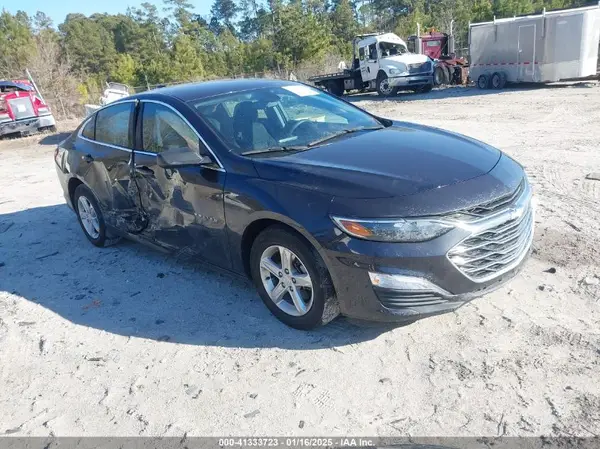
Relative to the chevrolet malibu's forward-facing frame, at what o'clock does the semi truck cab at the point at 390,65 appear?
The semi truck cab is roughly at 8 o'clock from the chevrolet malibu.

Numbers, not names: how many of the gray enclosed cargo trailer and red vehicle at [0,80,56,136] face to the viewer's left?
0

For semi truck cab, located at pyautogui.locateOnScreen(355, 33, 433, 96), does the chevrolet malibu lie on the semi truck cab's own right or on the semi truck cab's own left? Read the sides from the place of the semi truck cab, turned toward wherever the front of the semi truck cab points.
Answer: on the semi truck cab's own right

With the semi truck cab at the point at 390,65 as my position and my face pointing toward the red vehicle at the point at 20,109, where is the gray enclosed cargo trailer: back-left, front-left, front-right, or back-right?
back-left

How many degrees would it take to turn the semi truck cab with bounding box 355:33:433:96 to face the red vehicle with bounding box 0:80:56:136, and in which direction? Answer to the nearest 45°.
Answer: approximately 90° to its right

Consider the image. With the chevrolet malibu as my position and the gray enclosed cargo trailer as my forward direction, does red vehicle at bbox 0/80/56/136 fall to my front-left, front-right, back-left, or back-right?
front-left

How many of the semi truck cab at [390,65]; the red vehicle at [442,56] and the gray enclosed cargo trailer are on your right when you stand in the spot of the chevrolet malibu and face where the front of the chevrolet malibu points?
0

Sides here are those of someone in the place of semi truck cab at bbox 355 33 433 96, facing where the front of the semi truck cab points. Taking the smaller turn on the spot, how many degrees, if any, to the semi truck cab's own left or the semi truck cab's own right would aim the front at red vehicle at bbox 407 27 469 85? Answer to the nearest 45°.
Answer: approximately 90° to the semi truck cab's own left

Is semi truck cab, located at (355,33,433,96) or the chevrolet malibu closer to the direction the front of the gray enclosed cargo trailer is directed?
the chevrolet malibu

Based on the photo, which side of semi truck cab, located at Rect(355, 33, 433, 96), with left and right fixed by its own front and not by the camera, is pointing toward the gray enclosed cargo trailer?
left

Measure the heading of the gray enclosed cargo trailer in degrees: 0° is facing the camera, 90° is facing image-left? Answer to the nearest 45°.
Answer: approximately 315°

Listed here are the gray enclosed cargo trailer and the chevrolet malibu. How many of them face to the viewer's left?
0

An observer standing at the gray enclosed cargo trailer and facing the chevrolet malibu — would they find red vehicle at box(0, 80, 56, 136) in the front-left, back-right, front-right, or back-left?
front-right

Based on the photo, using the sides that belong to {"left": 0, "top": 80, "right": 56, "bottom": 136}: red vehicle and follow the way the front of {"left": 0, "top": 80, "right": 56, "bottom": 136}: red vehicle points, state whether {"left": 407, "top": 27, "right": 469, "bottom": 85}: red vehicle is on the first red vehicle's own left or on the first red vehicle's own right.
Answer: on the first red vehicle's own left

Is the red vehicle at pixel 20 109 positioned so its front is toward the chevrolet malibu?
yes

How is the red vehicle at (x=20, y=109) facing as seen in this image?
toward the camera

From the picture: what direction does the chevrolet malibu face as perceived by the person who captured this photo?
facing the viewer and to the right of the viewer

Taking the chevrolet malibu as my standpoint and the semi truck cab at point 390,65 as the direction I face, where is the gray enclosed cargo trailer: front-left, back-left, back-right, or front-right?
front-right
